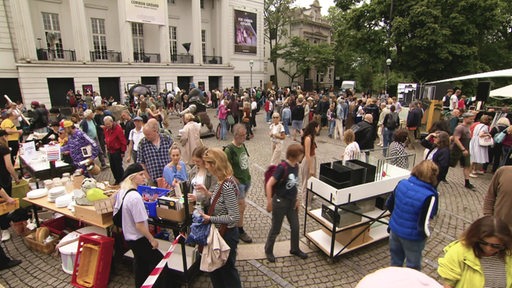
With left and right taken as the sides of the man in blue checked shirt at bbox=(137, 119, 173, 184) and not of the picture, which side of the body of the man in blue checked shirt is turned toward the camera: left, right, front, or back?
front

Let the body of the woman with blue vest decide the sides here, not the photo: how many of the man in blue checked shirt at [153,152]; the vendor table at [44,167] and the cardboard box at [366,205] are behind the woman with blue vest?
0

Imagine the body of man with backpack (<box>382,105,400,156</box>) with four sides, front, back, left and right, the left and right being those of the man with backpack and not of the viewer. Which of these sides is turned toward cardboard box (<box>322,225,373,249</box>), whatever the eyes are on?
back

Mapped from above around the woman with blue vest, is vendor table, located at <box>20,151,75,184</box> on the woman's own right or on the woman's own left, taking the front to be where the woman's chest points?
on the woman's own left

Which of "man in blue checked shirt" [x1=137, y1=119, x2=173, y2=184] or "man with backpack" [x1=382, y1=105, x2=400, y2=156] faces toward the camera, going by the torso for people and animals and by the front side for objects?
the man in blue checked shirt

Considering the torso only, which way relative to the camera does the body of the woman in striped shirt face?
to the viewer's left

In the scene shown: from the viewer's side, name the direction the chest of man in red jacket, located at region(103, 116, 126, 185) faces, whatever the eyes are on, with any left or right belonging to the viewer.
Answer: facing the viewer and to the left of the viewer

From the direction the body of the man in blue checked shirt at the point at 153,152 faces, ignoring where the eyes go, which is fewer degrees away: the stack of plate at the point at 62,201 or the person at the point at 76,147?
the stack of plate
